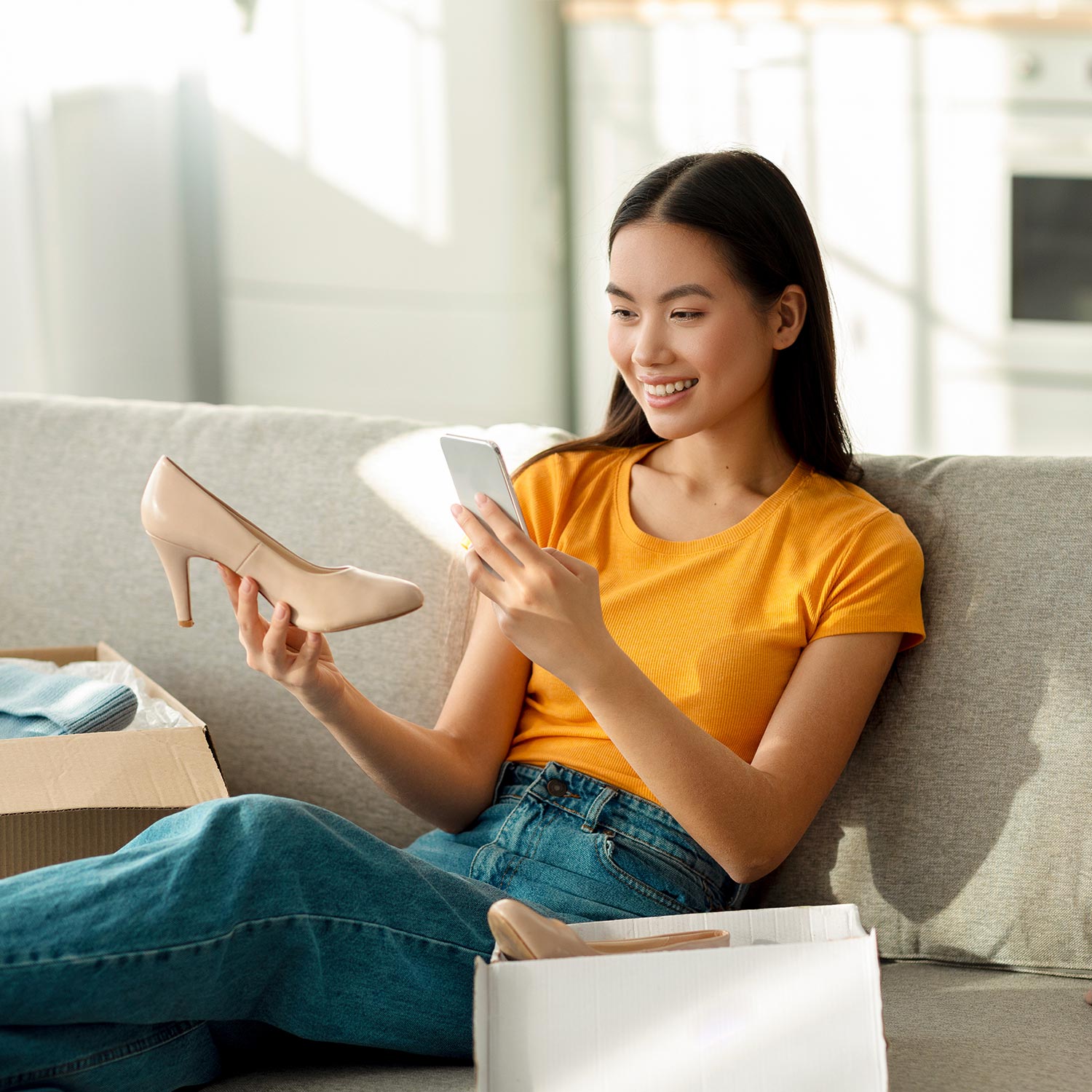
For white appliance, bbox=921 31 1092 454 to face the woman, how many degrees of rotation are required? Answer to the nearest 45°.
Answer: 0° — it already faces them

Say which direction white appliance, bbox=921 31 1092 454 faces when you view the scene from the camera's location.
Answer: facing the viewer

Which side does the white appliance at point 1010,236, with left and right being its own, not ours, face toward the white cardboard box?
front

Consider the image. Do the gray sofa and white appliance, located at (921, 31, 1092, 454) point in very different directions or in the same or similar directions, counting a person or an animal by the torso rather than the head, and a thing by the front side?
same or similar directions

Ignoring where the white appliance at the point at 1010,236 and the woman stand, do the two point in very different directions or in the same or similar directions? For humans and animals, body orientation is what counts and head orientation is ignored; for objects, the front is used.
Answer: same or similar directions

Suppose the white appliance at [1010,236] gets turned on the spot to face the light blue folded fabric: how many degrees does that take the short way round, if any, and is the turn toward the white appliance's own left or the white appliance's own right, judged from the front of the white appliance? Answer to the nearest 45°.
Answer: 0° — it already faces it

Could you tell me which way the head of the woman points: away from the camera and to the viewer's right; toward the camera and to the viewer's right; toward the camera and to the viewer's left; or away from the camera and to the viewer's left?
toward the camera and to the viewer's left

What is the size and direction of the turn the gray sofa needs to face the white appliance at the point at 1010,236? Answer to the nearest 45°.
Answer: approximately 180°

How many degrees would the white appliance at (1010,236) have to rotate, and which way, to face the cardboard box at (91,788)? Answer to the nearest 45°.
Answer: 0° — it already faces it

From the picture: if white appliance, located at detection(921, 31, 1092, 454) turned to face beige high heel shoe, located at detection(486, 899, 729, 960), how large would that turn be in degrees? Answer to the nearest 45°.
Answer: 0° — it already faces it

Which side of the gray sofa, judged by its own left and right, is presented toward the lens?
front
